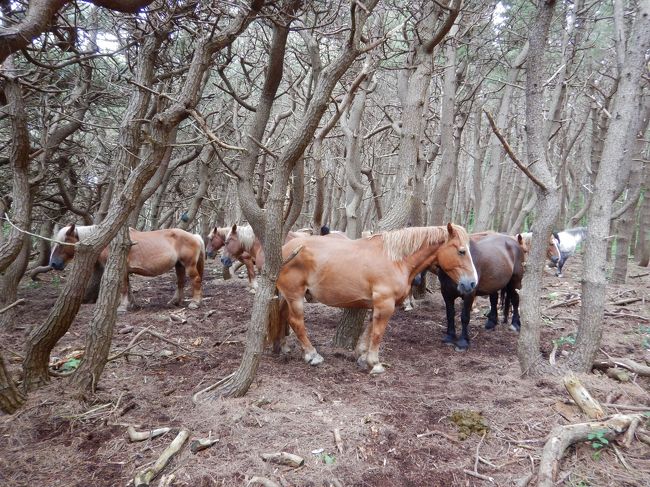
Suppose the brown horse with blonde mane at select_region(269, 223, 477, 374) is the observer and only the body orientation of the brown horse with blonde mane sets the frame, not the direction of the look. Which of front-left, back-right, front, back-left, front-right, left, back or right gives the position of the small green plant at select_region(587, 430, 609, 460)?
front-right

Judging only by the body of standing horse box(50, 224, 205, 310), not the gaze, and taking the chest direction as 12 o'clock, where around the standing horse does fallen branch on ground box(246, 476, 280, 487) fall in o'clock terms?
The fallen branch on ground is roughly at 9 o'clock from the standing horse.

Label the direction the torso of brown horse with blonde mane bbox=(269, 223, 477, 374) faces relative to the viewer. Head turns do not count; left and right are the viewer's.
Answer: facing to the right of the viewer

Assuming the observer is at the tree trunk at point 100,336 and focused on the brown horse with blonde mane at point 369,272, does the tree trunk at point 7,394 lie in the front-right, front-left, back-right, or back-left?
back-right

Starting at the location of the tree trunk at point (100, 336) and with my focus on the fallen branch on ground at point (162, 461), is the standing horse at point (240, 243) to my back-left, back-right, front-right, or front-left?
back-left

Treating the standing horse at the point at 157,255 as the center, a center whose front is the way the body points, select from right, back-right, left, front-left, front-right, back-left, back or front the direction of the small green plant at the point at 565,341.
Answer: back-left

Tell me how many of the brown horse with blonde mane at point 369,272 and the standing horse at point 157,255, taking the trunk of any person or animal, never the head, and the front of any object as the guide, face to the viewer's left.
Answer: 1

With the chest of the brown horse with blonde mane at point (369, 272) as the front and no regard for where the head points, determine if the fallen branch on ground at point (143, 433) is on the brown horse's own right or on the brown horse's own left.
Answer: on the brown horse's own right

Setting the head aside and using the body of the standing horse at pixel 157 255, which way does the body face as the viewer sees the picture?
to the viewer's left

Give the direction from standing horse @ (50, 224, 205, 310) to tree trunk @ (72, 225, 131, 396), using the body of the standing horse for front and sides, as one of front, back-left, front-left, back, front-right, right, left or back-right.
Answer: left

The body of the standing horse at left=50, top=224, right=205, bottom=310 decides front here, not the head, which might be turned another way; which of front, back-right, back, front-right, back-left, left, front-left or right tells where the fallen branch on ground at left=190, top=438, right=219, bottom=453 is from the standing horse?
left

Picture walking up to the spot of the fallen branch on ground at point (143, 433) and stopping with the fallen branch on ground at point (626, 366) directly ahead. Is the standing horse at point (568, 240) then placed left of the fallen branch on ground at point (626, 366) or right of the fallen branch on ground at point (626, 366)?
left

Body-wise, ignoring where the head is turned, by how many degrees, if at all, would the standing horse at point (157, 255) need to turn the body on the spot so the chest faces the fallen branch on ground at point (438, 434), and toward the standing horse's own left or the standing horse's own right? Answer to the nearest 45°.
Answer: approximately 90° to the standing horse's own left

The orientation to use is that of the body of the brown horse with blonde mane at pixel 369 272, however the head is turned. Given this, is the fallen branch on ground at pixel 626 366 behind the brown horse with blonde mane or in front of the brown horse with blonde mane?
in front

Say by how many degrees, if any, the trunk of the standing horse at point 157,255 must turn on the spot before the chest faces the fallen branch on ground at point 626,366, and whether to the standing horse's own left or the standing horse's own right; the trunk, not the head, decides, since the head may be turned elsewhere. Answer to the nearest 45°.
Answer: approximately 135° to the standing horse's own left
